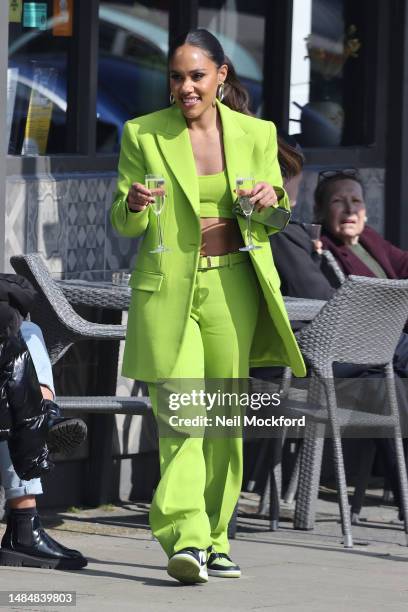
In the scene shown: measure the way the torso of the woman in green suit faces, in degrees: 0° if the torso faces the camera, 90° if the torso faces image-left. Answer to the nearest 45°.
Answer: approximately 0°

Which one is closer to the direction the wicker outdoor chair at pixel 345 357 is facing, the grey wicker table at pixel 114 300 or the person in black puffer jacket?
the grey wicker table

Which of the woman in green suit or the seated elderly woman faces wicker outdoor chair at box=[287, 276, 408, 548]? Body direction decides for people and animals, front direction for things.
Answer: the seated elderly woman

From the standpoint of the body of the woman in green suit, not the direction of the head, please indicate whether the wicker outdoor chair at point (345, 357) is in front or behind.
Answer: behind

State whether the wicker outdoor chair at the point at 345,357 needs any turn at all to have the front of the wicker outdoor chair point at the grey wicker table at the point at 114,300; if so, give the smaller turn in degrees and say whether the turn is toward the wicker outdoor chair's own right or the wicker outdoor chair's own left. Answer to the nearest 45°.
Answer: approximately 45° to the wicker outdoor chair's own left

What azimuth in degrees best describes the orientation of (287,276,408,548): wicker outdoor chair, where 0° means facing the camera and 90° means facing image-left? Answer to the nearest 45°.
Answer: approximately 135°

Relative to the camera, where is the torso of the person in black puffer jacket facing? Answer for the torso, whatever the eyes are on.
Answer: to the viewer's right

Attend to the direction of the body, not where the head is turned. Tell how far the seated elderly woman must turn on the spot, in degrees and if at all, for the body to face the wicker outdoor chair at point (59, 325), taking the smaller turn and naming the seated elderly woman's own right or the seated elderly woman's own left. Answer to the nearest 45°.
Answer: approximately 45° to the seated elderly woman's own right
